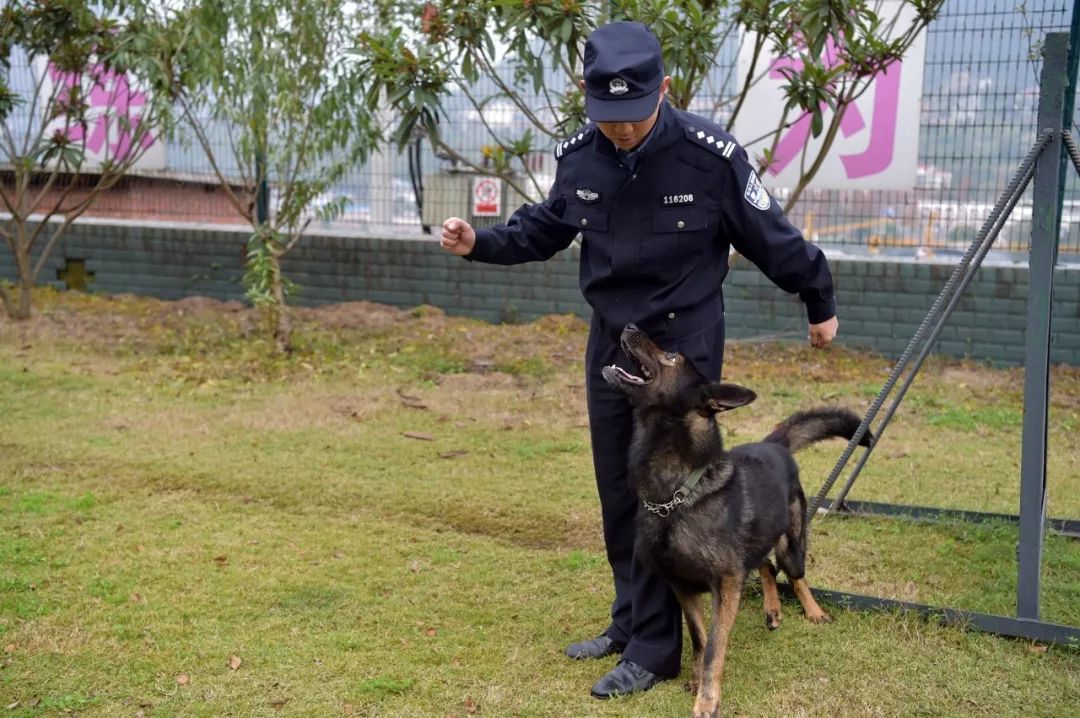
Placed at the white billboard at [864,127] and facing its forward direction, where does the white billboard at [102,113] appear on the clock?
the white billboard at [102,113] is roughly at 3 o'clock from the white billboard at [864,127].

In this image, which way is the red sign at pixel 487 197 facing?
toward the camera

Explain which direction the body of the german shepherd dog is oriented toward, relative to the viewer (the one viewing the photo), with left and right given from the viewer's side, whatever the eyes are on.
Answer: facing the viewer and to the left of the viewer

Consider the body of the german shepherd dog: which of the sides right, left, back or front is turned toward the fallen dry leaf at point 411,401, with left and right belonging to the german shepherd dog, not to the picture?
right

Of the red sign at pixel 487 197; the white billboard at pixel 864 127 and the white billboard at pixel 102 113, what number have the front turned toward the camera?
3

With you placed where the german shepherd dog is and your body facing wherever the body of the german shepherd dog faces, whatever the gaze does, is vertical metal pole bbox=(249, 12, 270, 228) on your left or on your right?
on your right

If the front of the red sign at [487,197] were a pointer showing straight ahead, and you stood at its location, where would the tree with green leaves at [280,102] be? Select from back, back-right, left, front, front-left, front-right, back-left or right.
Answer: front-right

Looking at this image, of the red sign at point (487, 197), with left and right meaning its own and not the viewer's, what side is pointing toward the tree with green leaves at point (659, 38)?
front

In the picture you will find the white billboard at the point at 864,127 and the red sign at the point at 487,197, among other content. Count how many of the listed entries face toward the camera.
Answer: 2

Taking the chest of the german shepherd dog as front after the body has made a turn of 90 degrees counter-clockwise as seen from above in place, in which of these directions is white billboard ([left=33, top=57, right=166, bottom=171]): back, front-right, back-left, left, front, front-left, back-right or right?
back

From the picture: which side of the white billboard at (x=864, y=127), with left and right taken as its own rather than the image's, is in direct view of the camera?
front

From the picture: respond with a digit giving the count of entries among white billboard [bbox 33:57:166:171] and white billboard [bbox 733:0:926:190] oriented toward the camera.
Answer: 2

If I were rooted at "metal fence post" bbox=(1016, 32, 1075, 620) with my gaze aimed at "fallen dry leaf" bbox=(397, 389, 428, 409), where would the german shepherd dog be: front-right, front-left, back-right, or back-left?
front-left

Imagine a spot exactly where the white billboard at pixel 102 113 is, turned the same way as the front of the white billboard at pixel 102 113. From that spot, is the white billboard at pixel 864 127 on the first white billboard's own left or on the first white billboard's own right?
on the first white billboard's own left

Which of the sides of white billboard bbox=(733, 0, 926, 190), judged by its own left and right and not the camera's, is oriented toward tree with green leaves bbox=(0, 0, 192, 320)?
right

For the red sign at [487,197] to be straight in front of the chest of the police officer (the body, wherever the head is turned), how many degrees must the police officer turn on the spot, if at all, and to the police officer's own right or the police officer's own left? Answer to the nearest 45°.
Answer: approximately 135° to the police officer's own right
